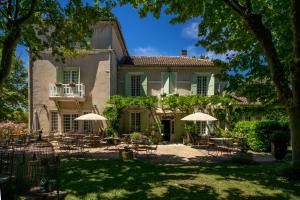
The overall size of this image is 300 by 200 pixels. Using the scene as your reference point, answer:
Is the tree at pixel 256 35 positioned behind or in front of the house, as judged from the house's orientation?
in front

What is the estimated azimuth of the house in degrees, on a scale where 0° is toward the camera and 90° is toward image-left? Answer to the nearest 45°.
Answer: approximately 0°

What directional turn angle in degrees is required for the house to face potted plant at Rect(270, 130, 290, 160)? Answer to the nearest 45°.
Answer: approximately 45° to its left

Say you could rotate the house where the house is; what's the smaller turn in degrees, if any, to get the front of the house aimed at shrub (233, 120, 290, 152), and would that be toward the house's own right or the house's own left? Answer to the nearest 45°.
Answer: approximately 45° to the house's own left

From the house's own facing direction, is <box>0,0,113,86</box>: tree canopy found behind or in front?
in front

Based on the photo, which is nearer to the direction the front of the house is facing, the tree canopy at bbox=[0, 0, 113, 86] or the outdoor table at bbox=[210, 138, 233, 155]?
the tree canopy

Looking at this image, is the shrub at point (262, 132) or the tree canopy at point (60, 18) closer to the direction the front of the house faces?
the tree canopy
